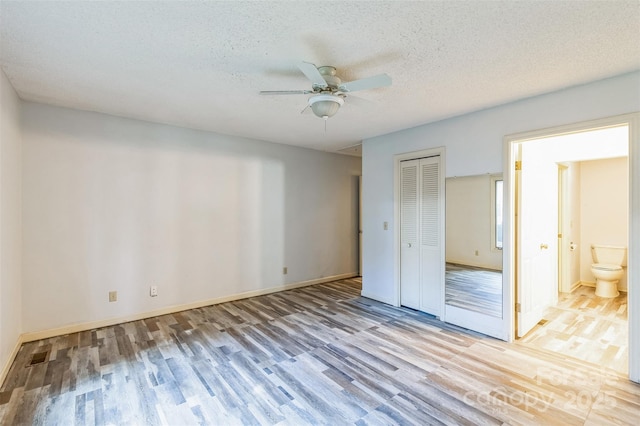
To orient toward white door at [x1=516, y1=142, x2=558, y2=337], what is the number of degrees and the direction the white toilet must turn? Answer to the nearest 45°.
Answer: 0° — it already faces it

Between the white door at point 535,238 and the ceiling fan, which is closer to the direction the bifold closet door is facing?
the ceiling fan

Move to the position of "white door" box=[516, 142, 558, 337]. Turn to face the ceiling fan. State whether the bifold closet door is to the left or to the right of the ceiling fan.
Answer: right

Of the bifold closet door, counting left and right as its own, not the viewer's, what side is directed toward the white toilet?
back

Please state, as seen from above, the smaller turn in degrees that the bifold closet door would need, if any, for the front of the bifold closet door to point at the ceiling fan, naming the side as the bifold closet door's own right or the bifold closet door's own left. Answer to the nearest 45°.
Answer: approximately 45° to the bifold closet door's own left

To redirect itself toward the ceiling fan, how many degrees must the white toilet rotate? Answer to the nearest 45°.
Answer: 0° — it already faces it

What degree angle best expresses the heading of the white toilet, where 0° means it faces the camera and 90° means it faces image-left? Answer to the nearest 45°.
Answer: approximately 0°

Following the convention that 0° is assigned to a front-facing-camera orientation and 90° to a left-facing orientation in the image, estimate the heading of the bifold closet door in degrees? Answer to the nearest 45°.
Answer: approximately 45°
